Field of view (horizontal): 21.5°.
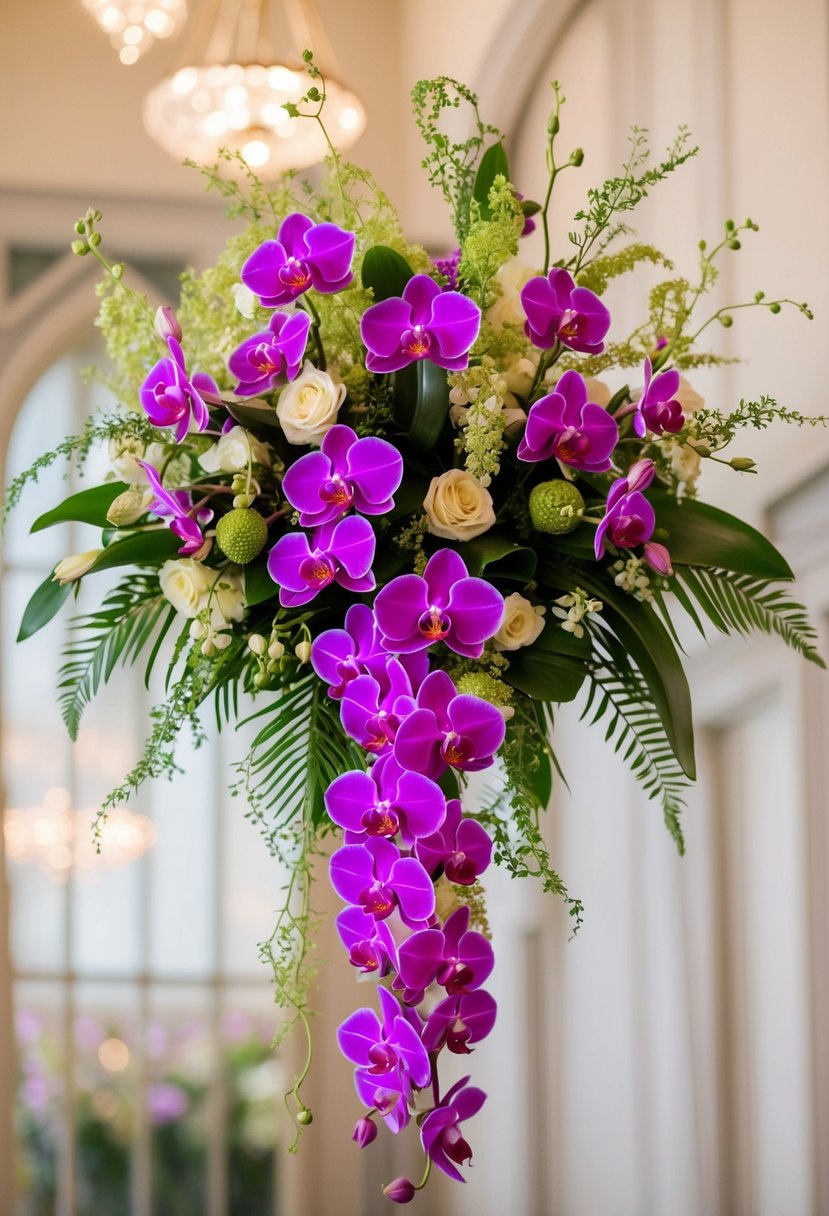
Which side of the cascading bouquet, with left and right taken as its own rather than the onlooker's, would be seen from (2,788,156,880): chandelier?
back

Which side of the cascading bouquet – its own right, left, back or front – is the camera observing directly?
front

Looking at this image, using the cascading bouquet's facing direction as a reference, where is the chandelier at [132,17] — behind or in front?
behind

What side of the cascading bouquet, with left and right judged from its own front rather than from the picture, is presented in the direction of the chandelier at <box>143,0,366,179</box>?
back
